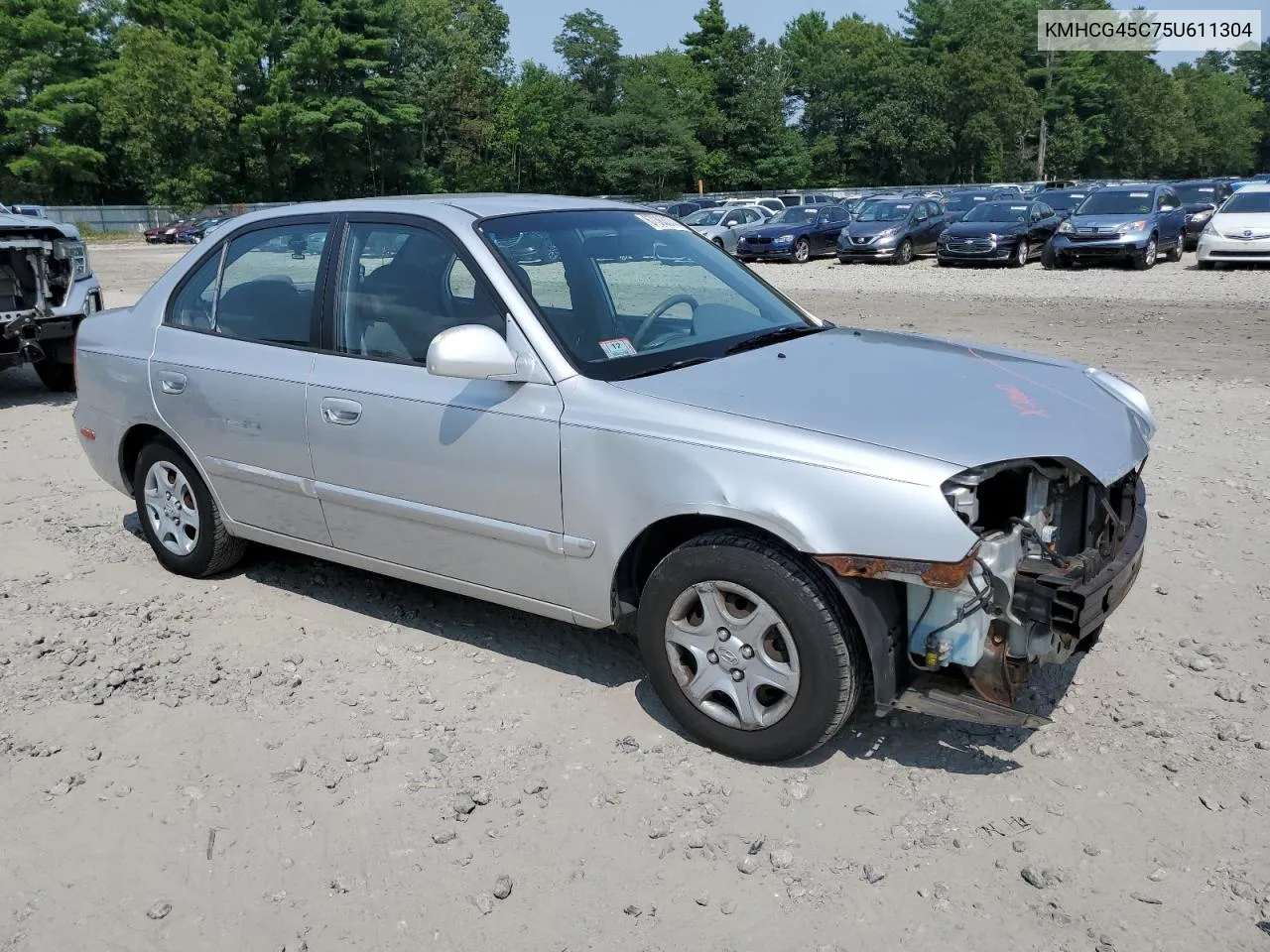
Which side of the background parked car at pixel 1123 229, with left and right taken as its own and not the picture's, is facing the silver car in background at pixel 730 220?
right

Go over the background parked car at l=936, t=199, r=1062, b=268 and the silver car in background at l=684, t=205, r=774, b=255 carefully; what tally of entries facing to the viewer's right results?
0

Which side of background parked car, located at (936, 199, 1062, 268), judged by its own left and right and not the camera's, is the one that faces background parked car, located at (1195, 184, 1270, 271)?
left

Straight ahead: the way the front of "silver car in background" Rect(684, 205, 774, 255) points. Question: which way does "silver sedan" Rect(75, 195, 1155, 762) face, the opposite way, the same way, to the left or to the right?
to the left

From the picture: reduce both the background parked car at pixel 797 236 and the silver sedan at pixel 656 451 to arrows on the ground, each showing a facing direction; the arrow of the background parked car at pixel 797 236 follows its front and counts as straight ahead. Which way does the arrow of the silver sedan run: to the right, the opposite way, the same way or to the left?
to the left

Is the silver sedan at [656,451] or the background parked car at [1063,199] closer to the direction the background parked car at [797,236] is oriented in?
the silver sedan

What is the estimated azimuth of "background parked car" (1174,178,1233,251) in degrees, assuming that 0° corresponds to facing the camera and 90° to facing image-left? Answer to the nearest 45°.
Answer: approximately 45°

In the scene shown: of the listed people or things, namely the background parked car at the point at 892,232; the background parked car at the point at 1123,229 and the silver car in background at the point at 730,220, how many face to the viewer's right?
0

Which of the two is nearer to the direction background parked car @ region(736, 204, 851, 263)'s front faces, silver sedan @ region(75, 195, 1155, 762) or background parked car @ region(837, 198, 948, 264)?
the silver sedan

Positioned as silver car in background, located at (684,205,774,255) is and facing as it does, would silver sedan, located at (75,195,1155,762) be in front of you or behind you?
in front

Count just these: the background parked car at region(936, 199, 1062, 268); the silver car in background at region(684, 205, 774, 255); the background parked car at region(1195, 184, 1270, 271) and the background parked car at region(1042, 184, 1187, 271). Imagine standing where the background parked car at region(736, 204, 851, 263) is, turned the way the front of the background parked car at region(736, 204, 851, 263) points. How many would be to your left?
3

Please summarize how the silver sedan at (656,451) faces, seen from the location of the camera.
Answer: facing the viewer and to the right of the viewer

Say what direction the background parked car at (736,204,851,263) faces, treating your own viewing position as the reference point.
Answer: facing the viewer and to the left of the viewer
